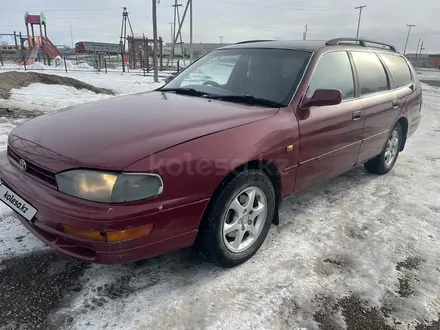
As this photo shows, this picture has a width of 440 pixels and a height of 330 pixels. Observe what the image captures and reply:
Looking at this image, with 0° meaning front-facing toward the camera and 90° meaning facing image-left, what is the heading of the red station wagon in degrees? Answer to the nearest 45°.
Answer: approximately 45°

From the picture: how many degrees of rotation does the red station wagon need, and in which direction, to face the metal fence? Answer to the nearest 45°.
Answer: approximately 135° to its right

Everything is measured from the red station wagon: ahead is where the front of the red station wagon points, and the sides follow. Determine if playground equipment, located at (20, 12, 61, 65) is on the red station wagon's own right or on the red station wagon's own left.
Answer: on the red station wagon's own right
